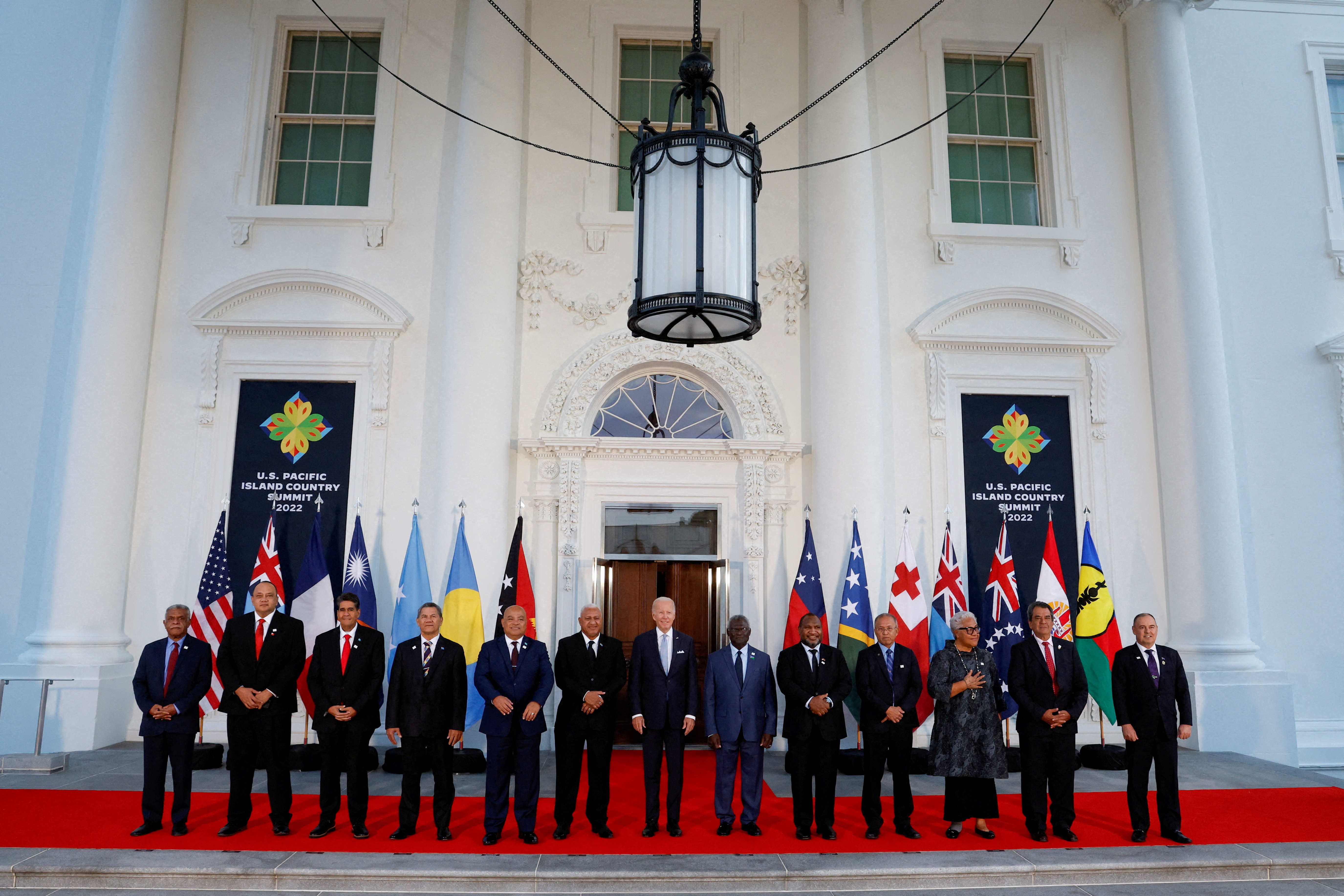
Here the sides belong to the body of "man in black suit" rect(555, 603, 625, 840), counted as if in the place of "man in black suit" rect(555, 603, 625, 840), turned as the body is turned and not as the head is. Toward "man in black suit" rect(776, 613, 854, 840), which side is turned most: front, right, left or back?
left

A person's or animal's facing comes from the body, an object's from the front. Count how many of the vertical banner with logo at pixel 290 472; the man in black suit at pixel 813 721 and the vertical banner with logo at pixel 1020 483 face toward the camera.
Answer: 3

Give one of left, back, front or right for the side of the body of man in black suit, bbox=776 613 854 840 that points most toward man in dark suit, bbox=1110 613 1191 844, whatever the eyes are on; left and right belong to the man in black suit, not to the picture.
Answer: left

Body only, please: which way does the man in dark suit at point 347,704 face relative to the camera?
toward the camera

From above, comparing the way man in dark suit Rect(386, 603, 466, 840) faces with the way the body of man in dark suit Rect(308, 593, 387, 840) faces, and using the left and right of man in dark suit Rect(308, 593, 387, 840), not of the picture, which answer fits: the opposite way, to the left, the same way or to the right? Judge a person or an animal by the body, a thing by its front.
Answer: the same way

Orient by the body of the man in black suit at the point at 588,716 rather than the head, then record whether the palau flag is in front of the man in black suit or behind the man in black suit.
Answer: behind

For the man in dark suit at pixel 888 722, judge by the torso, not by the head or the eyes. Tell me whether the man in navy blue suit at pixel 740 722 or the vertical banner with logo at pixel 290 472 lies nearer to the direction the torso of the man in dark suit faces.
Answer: the man in navy blue suit

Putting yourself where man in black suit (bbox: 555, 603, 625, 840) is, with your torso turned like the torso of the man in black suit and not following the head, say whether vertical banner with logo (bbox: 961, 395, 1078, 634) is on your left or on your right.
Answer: on your left

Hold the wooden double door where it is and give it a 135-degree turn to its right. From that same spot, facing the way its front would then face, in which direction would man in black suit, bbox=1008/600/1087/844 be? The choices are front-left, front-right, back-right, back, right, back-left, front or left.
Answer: back

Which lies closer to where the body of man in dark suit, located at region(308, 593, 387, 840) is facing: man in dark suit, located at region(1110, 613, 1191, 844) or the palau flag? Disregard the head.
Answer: the man in dark suit

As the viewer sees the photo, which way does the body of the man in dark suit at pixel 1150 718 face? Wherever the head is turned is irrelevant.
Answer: toward the camera

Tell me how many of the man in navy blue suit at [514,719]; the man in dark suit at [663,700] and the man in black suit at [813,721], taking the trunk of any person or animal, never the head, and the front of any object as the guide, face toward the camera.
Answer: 3

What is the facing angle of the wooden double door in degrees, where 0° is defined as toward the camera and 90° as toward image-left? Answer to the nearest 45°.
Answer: approximately 0°

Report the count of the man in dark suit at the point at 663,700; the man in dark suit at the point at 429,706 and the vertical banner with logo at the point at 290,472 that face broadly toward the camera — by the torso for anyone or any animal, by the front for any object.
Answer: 3

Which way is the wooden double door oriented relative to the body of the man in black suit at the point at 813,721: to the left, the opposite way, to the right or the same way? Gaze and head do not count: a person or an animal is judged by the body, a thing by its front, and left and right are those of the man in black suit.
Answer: the same way

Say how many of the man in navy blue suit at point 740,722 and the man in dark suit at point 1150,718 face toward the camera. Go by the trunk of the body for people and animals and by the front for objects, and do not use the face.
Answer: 2

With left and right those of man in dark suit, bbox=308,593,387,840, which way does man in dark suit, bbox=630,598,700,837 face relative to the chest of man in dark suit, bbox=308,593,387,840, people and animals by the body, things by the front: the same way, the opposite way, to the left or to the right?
the same way
